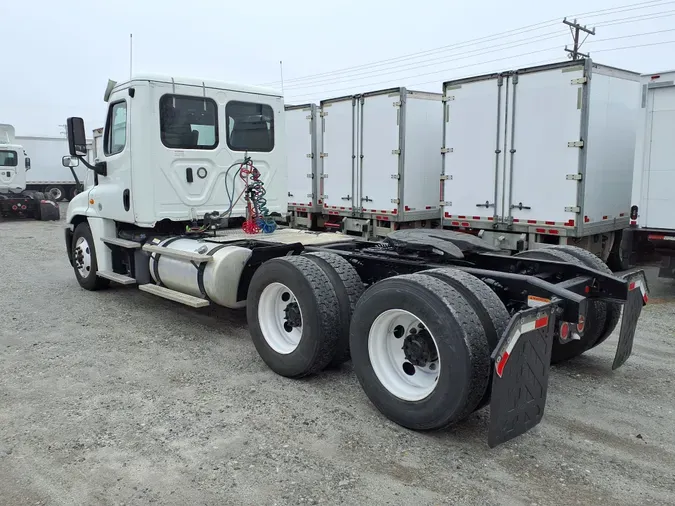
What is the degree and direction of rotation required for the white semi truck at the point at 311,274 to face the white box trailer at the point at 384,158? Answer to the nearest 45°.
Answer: approximately 45° to its right

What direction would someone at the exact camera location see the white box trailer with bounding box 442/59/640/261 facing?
facing away from the viewer and to the right of the viewer

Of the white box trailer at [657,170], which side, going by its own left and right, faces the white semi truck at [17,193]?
left

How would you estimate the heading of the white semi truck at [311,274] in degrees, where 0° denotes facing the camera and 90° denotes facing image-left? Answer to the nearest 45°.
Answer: approximately 135°

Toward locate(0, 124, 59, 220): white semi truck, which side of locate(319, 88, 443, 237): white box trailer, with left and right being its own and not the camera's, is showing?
left

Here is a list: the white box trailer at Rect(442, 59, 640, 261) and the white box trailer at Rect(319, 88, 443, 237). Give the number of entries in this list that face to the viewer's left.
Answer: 0

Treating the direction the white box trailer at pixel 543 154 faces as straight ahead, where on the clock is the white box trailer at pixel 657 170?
the white box trailer at pixel 657 170 is roughly at 2 o'clock from the white box trailer at pixel 543 154.

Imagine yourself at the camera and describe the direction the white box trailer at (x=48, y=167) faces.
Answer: facing to the left of the viewer

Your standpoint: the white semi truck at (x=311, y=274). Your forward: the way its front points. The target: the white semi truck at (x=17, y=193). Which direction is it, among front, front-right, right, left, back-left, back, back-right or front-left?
front

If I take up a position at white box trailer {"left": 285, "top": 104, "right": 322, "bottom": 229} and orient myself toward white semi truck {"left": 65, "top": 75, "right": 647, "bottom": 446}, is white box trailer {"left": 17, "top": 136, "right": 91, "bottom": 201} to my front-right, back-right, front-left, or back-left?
back-right

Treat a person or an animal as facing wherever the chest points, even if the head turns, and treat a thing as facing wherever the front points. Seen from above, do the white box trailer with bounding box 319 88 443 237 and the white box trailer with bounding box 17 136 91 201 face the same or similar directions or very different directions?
very different directions

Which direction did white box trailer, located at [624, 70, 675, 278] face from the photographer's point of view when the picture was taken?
facing away from the viewer

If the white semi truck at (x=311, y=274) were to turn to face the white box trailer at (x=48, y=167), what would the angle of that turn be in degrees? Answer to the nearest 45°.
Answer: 0° — it already faces it

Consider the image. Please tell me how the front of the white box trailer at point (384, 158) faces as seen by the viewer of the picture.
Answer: facing away from the viewer and to the right of the viewer

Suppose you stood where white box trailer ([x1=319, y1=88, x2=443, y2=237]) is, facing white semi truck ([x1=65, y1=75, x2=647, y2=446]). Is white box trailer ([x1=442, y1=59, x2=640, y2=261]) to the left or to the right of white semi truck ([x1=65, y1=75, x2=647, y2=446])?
left

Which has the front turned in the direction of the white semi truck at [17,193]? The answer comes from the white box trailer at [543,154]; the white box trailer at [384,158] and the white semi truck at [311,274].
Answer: the white semi truck at [311,274]

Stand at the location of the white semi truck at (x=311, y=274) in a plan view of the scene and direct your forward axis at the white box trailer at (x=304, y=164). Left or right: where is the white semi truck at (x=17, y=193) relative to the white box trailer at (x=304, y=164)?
left
